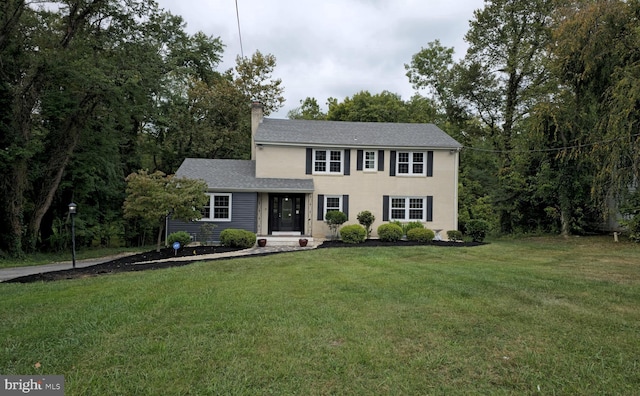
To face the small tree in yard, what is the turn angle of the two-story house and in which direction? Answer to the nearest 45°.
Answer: approximately 45° to its right

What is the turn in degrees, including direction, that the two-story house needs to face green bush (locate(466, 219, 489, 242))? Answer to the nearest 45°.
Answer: approximately 90° to its left

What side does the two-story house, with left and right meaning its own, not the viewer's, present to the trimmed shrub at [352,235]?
front

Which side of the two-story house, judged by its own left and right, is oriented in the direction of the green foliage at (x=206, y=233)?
right

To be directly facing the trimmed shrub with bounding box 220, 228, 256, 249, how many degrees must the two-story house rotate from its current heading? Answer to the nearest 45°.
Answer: approximately 45° to its right

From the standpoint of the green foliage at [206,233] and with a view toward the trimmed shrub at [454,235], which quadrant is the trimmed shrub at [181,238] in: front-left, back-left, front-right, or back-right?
back-right

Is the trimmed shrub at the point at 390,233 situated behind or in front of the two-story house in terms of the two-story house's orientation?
in front

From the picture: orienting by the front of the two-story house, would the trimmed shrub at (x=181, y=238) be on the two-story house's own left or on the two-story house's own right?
on the two-story house's own right

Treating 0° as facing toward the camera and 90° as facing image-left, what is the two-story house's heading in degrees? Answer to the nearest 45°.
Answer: approximately 0°
